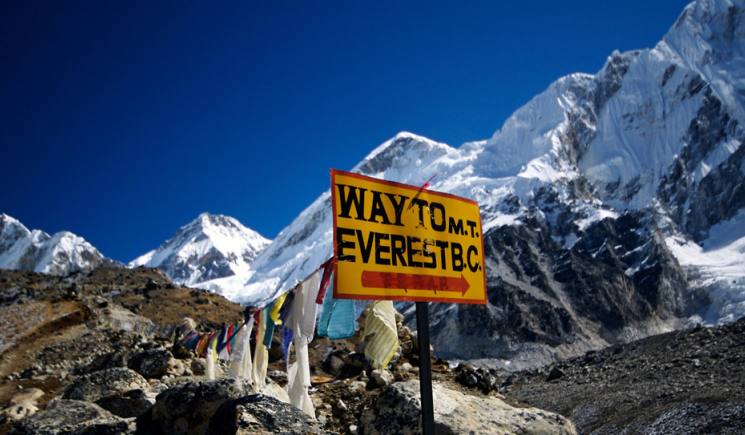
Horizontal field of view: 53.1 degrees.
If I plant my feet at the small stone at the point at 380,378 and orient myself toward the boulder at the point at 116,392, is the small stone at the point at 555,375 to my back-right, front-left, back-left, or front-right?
back-right

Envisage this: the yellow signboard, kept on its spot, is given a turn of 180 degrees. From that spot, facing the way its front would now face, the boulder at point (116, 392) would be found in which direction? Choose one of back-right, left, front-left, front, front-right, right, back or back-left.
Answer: front

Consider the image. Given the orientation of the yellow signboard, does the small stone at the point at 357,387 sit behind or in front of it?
behind

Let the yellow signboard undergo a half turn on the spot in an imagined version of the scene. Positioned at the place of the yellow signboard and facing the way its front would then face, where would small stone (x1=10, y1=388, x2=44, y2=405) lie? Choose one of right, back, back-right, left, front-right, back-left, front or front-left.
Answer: front

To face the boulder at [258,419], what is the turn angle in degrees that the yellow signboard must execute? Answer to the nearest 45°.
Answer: approximately 135° to its right

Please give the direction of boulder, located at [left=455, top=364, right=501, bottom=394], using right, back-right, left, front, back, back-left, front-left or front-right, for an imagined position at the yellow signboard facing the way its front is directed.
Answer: back-left

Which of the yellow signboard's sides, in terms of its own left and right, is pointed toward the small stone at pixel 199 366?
back

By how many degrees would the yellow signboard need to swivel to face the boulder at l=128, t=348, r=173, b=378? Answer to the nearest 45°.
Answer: approximately 180°

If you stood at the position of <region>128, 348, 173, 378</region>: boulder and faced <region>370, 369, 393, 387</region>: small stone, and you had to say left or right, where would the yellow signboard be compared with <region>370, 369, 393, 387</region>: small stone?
right

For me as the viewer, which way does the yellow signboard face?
facing the viewer and to the right of the viewer

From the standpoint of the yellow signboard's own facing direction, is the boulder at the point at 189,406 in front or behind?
behind

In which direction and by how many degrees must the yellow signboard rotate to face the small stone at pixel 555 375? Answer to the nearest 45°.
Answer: approximately 135° to its left

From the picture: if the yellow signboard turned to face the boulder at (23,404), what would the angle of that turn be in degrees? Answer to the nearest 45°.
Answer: approximately 180°
